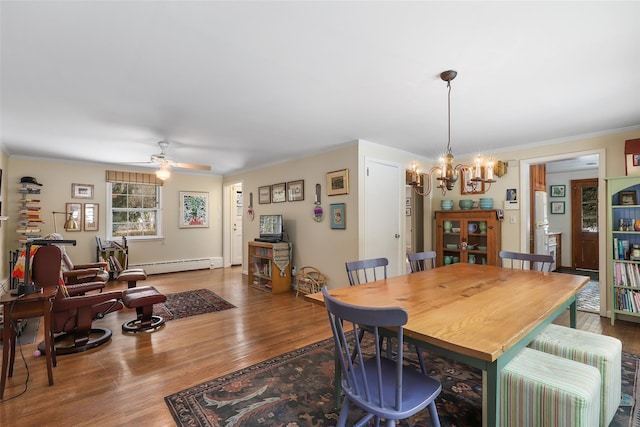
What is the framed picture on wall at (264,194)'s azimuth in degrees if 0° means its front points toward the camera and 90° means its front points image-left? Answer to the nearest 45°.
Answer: approximately 45°

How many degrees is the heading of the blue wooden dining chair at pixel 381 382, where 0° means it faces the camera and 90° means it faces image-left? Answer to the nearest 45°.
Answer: approximately 225°

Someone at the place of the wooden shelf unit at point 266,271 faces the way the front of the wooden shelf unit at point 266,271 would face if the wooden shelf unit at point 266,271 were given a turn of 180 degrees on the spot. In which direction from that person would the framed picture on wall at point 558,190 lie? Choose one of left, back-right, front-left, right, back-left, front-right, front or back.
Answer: front-right

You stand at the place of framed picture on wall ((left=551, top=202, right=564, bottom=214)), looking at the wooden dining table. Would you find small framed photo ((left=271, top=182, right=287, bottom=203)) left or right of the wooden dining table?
right

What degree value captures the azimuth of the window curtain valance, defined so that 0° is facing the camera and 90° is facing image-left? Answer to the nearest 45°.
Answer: approximately 315°

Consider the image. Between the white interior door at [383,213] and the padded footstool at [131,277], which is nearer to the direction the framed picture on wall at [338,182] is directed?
the padded footstool

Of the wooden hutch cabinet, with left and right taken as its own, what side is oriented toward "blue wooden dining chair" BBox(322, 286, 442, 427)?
front

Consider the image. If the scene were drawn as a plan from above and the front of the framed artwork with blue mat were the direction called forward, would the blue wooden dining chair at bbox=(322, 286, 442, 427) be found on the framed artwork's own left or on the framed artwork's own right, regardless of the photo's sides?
on the framed artwork's own left

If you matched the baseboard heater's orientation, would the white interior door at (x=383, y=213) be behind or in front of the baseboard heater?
in front

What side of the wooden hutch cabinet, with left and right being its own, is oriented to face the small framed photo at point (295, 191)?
right

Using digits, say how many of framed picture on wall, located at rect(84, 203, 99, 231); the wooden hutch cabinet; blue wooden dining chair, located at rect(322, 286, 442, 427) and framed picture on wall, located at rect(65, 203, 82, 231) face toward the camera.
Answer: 3

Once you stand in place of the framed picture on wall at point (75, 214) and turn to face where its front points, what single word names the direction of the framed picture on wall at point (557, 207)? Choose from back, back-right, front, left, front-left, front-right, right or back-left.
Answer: front-left

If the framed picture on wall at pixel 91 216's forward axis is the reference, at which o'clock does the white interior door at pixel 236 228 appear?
The white interior door is roughly at 9 o'clock from the framed picture on wall.

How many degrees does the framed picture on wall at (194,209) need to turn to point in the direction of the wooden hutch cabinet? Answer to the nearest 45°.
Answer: approximately 45° to its left

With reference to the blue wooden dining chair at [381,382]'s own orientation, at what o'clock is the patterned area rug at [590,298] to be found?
The patterned area rug is roughly at 12 o'clock from the blue wooden dining chair.
